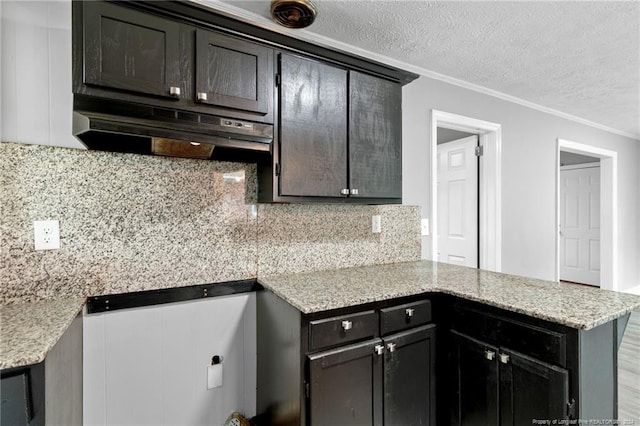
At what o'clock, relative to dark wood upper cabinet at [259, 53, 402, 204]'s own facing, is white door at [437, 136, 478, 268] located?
The white door is roughly at 9 o'clock from the dark wood upper cabinet.

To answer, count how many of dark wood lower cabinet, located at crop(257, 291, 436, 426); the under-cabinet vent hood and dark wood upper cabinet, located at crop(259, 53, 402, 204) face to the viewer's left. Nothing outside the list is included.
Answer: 0

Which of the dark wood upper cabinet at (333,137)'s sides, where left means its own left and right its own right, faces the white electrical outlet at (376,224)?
left

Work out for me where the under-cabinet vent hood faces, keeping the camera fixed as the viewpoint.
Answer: facing the viewer and to the right of the viewer

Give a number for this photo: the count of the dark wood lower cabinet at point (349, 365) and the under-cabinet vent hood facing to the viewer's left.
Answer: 0

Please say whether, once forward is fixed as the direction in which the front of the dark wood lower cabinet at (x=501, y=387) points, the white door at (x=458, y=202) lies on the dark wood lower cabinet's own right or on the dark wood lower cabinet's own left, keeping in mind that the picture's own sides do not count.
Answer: on the dark wood lower cabinet's own right

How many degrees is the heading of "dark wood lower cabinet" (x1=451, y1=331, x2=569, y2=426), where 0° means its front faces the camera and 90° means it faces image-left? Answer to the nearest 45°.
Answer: approximately 45°

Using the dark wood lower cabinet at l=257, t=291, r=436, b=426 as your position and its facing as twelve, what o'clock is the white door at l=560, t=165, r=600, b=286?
The white door is roughly at 9 o'clock from the dark wood lower cabinet.

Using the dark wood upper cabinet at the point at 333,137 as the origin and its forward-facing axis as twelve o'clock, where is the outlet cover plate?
The outlet cover plate is roughly at 4 o'clock from the dark wood upper cabinet.

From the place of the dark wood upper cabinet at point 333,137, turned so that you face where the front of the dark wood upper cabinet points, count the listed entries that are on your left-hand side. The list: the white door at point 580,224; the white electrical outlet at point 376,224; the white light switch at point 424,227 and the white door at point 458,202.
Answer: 4
